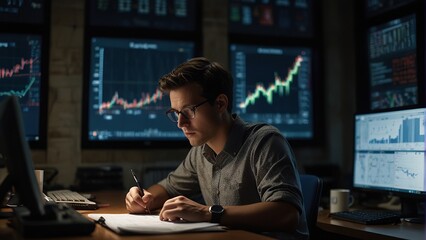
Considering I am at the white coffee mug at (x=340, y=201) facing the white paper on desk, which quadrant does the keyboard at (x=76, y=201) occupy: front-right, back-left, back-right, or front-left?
front-right

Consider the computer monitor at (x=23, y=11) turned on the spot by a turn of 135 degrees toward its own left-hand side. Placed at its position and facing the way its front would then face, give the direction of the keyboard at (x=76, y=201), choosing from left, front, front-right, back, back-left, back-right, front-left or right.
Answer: back-right

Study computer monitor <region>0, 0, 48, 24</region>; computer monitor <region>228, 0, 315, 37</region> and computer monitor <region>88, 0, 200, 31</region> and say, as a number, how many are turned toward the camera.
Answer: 3

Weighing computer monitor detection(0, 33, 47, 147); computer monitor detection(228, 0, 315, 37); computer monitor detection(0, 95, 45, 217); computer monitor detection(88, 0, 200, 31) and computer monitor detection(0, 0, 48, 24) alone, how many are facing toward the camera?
4

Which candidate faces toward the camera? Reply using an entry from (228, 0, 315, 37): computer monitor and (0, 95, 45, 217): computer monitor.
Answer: (228, 0, 315, 37): computer monitor

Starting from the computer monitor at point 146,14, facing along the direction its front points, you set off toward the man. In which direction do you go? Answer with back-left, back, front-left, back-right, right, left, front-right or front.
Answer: front

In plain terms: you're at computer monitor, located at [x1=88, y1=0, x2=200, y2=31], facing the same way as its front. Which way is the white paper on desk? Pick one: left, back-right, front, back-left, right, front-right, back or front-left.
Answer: front

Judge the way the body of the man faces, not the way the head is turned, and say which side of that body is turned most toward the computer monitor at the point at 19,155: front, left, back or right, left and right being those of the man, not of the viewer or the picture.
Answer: front

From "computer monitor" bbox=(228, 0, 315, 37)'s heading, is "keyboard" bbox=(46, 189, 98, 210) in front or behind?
in front

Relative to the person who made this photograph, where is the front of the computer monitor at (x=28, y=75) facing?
facing the viewer

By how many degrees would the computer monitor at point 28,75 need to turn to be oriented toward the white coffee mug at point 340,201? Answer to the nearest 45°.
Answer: approximately 45° to its left

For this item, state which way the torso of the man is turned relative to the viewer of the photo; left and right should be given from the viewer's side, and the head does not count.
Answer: facing the viewer and to the left of the viewer

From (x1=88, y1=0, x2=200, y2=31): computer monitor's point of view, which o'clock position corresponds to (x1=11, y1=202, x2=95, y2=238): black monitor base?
The black monitor base is roughly at 12 o'clock from the computer monitor.

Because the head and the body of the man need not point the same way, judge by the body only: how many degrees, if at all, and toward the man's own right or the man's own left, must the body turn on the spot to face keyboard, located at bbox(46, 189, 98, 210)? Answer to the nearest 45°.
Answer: approximately 45° to the man's own right

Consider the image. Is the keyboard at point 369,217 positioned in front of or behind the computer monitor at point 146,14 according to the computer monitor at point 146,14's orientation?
in front

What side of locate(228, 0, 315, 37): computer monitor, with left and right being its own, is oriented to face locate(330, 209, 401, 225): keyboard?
front

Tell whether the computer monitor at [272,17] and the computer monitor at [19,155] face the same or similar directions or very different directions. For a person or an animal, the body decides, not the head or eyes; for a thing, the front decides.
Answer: very different directions

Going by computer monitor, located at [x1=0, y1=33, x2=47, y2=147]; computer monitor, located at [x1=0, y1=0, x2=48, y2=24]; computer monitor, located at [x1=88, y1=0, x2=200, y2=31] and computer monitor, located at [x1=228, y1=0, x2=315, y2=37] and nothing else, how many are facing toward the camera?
4
